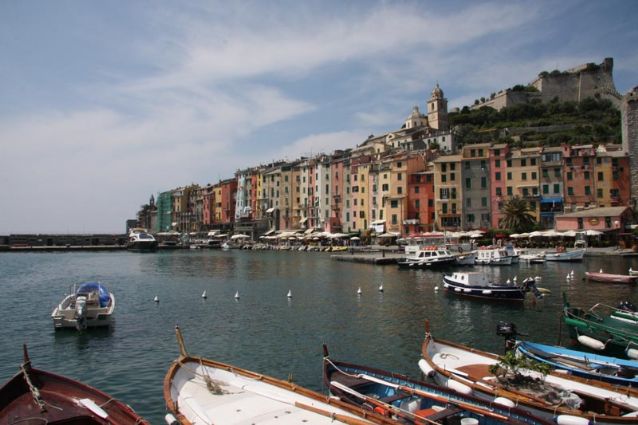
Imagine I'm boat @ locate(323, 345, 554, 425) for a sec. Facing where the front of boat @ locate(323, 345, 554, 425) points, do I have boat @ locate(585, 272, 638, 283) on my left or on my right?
on my right

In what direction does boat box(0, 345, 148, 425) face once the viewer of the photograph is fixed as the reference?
facing away from the viewer

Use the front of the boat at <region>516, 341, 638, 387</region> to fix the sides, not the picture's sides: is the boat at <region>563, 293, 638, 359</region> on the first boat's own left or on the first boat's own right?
on the first boat's own right

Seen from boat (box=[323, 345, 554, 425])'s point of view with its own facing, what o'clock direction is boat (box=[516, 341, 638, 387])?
boat (box=[516, 341, 638, 387]) is roughly at 3 o'clock from boat (box=[323, 345, 554, 425]).

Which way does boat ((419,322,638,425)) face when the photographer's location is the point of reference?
facing away from the viewer and to the left of the viewer

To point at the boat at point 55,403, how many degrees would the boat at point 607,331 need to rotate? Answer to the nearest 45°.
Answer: approximately 90° to its left

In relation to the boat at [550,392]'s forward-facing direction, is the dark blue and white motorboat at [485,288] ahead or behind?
ahead

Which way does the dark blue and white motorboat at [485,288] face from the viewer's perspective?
to the viewer's left

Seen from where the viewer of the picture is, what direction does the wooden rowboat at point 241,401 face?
facing away from the viewer and to the left of the viewer

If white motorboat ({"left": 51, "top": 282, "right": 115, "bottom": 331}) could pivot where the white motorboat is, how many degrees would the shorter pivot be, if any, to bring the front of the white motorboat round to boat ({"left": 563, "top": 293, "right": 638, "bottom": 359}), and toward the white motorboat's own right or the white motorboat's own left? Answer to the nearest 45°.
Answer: approximately 135° to the white motorboat's own right

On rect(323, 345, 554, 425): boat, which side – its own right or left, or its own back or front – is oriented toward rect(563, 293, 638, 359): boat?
right

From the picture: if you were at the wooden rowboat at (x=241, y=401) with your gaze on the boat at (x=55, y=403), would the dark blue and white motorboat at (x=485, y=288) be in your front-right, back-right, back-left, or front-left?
back-right

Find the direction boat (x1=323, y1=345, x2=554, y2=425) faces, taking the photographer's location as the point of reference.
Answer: facing away from the viewer and to the left of the viewer

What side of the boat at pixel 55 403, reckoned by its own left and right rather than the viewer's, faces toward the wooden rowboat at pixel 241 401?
right

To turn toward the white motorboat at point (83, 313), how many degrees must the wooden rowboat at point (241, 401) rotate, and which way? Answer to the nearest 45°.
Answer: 0° — it already faces it
